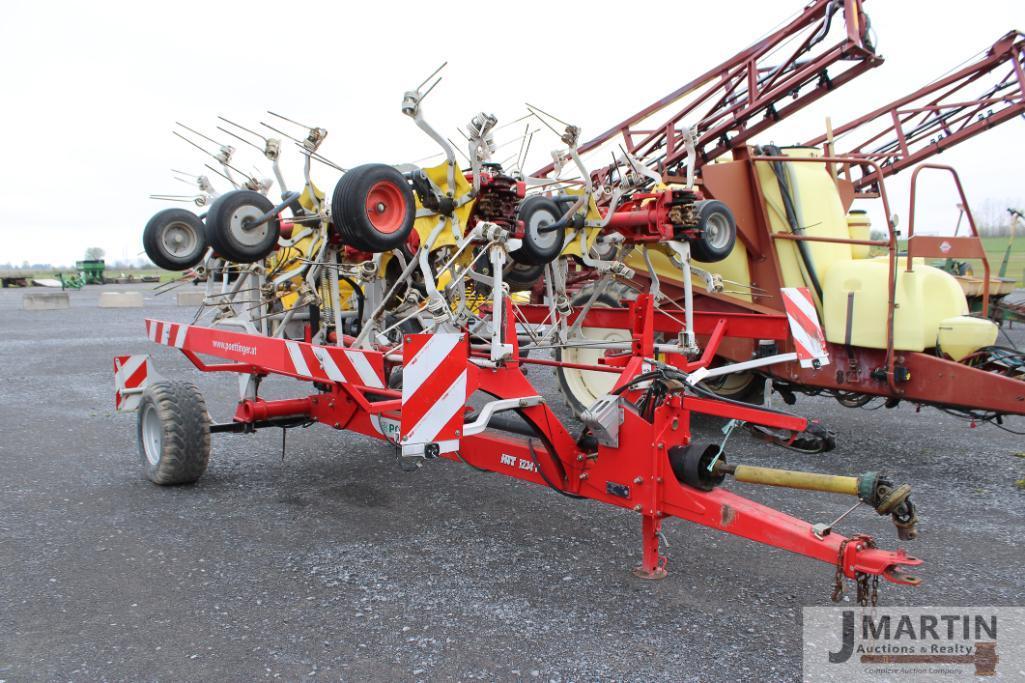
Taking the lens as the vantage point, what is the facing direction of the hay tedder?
facing the viewer and to the right of the viewer

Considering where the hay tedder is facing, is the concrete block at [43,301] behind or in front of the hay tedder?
behind

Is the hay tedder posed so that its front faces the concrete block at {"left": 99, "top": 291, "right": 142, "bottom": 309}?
no
